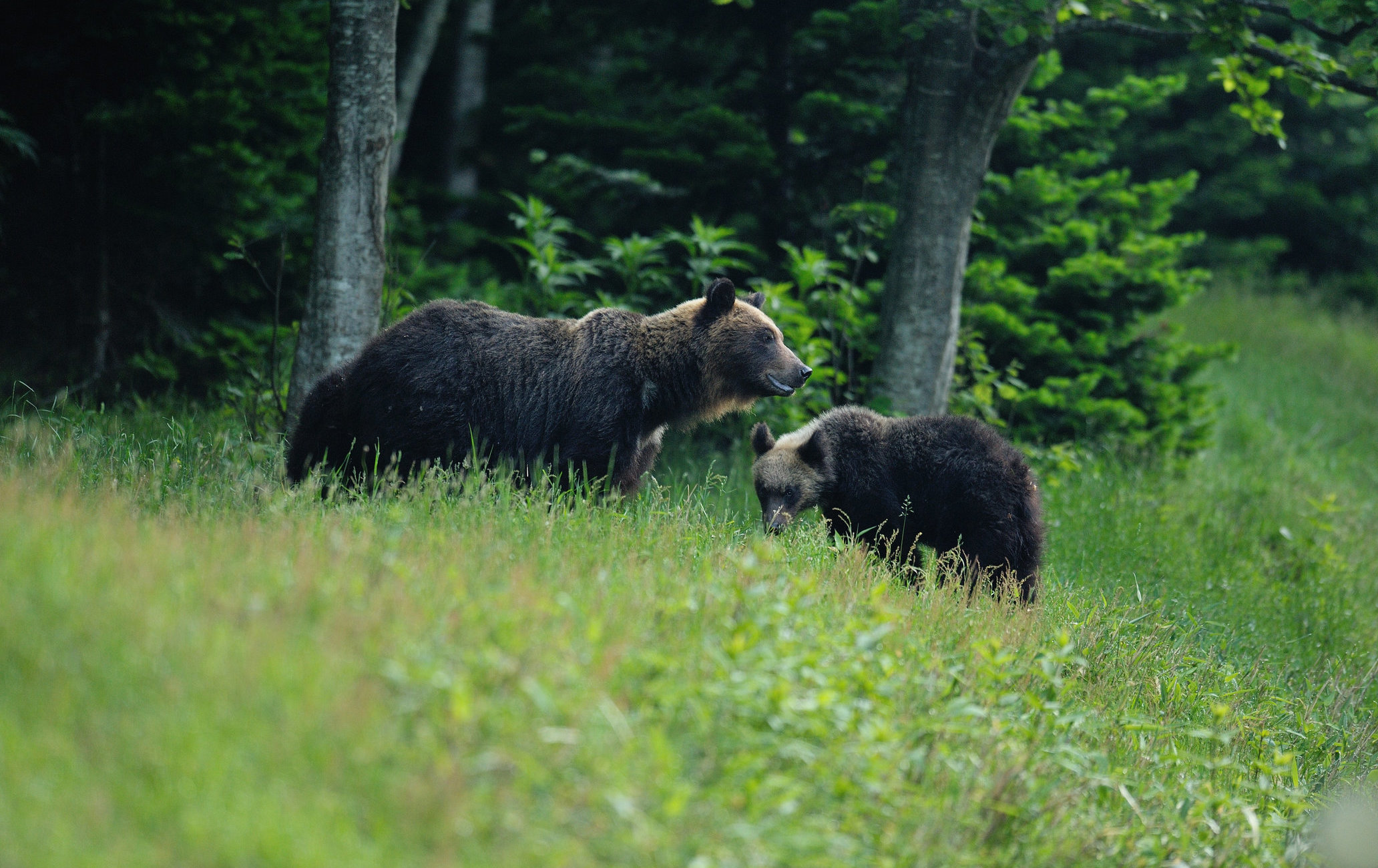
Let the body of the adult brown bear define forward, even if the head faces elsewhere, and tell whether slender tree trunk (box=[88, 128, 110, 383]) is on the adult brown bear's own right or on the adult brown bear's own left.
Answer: on the adult brown bear's own left

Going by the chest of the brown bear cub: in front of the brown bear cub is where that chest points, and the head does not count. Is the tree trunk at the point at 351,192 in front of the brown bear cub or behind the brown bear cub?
in front

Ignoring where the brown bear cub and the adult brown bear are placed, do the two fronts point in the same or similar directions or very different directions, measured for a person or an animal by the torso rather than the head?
very different directions

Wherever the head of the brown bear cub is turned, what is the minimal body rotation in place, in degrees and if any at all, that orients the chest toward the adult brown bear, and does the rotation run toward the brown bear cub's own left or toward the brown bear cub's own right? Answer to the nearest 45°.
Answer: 0° — it already faces it

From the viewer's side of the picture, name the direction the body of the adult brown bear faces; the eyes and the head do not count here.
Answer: to the viewer's right

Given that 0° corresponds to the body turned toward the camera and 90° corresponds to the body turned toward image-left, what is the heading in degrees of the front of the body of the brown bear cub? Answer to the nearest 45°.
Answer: approximately 90°

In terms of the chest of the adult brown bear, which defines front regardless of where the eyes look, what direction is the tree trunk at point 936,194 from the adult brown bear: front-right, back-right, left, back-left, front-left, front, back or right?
front-left

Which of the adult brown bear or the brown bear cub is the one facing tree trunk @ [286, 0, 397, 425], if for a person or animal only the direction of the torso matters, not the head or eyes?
the brown bear cub

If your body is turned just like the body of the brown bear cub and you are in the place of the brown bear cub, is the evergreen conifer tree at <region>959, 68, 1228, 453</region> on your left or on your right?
on your right
